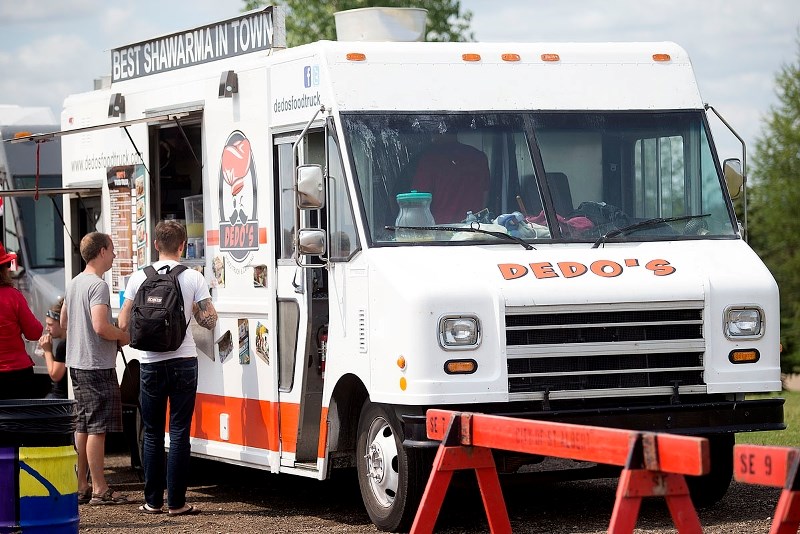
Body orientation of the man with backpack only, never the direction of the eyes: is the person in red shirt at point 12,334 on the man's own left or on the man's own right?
on the man's own left

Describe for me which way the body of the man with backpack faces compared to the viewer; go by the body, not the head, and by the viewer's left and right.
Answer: facing away from the viewer

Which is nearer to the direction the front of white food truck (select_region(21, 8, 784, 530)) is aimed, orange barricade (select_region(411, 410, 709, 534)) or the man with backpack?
the orange barricade

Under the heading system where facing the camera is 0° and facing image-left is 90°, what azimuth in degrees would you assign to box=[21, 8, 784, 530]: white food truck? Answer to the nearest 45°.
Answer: approximately 315°

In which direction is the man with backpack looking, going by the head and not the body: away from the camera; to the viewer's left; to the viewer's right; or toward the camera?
away from the camera

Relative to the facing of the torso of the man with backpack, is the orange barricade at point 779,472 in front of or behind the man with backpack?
behind

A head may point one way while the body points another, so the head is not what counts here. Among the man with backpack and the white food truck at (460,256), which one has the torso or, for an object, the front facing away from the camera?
the man with backpack

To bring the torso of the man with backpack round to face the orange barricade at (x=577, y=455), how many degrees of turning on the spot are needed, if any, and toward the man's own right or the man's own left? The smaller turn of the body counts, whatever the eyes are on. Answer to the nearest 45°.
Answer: approximately 135° to the man's own right

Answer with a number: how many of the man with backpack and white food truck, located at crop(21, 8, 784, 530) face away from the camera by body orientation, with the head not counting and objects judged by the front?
1

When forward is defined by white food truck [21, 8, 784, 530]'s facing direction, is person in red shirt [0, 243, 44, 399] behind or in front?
behind
